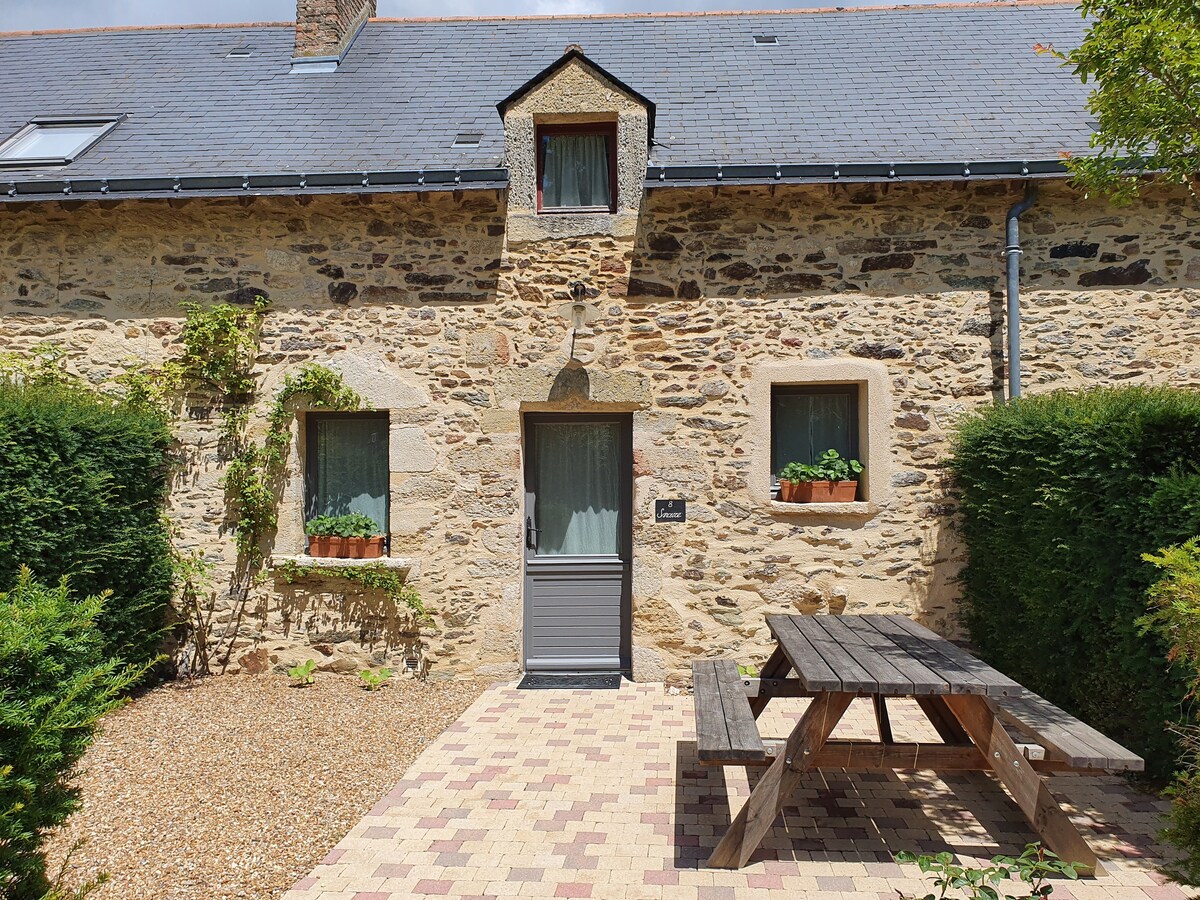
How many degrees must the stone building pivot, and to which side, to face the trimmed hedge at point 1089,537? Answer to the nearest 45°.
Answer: approximately 45° to its left

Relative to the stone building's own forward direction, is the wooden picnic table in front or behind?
in front

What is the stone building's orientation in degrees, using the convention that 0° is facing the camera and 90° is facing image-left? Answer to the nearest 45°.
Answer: approximately 0°

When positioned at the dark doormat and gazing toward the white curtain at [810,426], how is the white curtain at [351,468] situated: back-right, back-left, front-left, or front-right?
back-left

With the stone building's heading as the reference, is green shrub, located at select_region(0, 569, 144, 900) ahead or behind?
ahead

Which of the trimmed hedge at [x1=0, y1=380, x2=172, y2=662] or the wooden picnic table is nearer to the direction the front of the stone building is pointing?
the wooden picnic table
